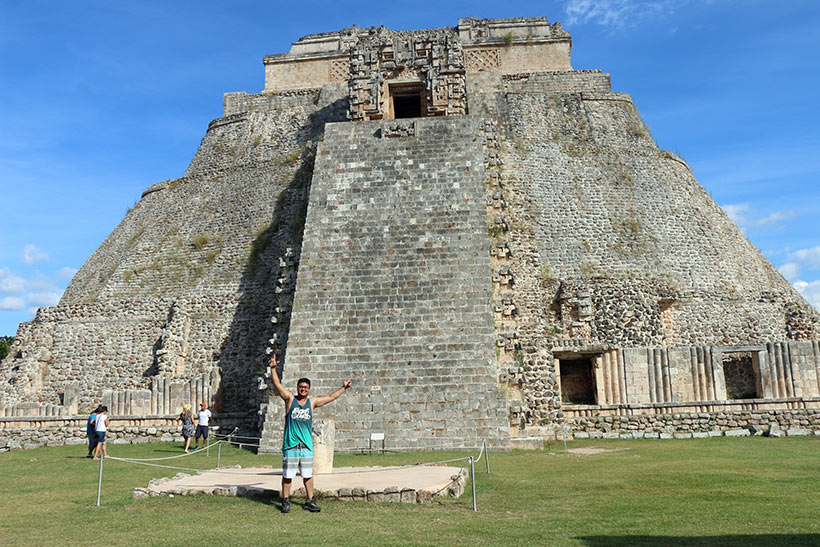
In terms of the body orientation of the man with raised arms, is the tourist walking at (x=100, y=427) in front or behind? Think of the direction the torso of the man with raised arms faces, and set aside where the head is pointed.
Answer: behind

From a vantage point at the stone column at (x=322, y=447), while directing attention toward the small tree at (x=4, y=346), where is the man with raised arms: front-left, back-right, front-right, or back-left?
back-left

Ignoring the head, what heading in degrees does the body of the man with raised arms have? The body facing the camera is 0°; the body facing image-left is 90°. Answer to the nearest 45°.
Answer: approximately 0°

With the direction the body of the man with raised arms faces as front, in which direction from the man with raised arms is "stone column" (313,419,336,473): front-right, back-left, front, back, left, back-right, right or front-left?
back

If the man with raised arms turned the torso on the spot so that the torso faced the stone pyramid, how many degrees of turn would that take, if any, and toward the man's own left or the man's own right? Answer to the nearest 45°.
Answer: approximately 180°

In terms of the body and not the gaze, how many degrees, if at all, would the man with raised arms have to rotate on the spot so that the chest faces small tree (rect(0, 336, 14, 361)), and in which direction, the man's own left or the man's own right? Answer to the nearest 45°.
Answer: approximately 135° to the man's own right
